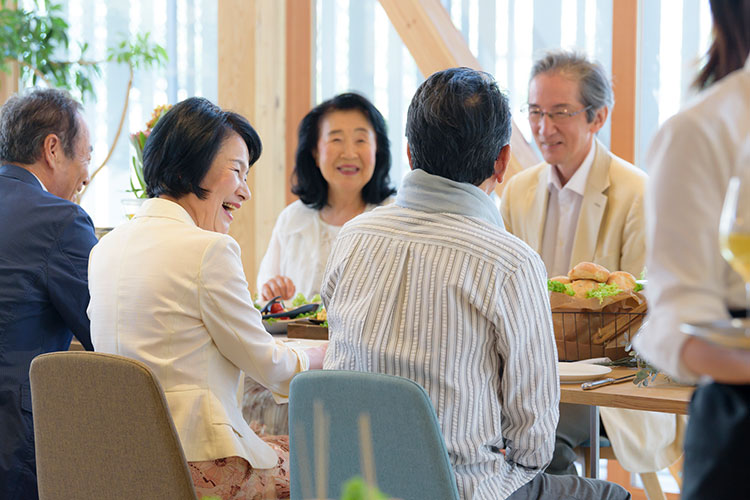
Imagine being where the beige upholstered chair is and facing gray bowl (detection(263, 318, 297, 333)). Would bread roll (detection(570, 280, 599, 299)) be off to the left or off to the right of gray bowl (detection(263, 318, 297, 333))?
right

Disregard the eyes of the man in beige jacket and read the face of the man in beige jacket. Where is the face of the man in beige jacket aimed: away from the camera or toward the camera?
toward the camera

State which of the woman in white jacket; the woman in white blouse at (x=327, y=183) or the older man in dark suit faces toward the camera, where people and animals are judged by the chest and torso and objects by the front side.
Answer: the woman in white blouse

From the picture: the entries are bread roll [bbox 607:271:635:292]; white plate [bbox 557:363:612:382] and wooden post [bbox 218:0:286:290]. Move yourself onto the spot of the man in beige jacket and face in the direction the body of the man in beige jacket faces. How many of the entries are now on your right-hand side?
1

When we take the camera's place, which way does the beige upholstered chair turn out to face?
facing away from the viewer and to the right of the viewer

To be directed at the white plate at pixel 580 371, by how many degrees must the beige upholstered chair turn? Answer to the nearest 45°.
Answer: approximately 45° to its right

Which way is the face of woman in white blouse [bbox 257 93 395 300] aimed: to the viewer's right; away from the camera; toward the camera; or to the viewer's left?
toward the camera

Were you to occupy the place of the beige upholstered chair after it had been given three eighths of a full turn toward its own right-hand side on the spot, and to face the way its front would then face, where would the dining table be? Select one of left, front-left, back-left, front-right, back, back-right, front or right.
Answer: left

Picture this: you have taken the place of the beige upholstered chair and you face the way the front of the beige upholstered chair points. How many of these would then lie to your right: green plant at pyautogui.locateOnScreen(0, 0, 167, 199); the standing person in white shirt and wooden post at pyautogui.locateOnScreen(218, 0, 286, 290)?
1

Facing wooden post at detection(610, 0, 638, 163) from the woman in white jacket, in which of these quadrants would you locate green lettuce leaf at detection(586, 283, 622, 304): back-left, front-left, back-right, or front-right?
front-right

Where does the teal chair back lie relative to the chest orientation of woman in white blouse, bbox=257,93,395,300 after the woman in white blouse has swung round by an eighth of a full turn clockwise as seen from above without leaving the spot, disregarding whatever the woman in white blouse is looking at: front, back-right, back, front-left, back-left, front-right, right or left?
front-left

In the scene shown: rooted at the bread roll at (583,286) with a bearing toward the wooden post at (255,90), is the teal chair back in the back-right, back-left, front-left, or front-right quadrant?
back-left

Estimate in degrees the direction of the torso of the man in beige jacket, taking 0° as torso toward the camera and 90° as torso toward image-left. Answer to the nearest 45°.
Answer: approximately 45°

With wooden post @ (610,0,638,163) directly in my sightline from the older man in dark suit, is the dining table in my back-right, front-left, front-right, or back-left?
front-right

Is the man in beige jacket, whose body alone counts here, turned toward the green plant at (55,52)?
no

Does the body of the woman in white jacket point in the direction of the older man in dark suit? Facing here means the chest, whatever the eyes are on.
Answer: no

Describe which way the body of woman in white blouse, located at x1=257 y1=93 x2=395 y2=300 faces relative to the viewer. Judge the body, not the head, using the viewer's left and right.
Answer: facing the viewer

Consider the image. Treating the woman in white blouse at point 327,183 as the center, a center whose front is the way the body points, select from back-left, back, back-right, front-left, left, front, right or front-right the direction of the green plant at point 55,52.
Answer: back-right

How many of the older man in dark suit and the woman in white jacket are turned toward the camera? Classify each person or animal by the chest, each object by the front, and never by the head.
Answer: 0
